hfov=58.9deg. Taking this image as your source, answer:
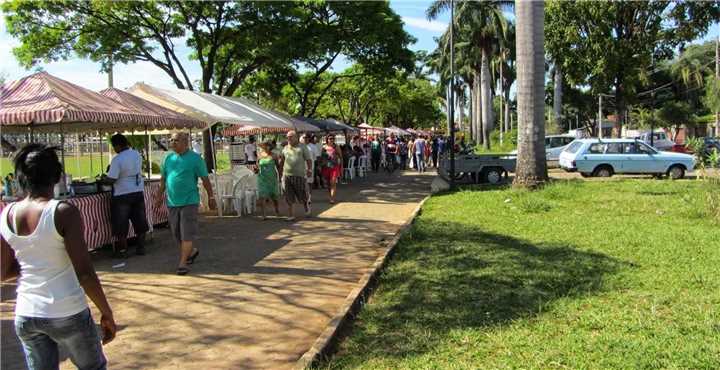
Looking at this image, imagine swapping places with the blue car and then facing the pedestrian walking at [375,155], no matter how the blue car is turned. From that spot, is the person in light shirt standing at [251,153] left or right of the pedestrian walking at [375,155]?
left

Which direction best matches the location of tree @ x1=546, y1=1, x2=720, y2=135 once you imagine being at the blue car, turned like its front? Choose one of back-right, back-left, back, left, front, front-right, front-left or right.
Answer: left

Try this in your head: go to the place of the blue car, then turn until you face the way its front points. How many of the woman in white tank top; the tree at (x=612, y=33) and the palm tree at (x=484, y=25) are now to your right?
1

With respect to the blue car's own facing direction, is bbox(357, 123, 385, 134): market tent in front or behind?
behind

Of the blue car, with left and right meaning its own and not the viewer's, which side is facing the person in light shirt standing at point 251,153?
back

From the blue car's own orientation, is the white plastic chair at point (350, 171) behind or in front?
behind

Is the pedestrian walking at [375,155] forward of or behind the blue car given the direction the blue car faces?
behind

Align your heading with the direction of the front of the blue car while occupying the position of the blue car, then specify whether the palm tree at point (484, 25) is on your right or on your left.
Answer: on your left

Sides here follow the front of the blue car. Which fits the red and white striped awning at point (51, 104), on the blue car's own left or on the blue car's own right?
on the blue car's own right

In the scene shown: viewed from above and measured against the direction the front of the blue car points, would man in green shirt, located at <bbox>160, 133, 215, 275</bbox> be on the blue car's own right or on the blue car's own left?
on the blue car's own right

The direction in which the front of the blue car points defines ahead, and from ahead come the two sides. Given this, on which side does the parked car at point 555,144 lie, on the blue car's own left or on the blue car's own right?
on the blue car's own left

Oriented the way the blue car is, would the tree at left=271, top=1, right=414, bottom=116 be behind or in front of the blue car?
behind

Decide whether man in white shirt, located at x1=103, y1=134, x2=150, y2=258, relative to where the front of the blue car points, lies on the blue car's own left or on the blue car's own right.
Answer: on the blue car's own right

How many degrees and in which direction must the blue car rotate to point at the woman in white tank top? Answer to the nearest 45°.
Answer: approximately 90° to its right

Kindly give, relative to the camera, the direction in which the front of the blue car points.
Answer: facing to the right of the viewer

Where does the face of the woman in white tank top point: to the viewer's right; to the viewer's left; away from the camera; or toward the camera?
away from the camera
